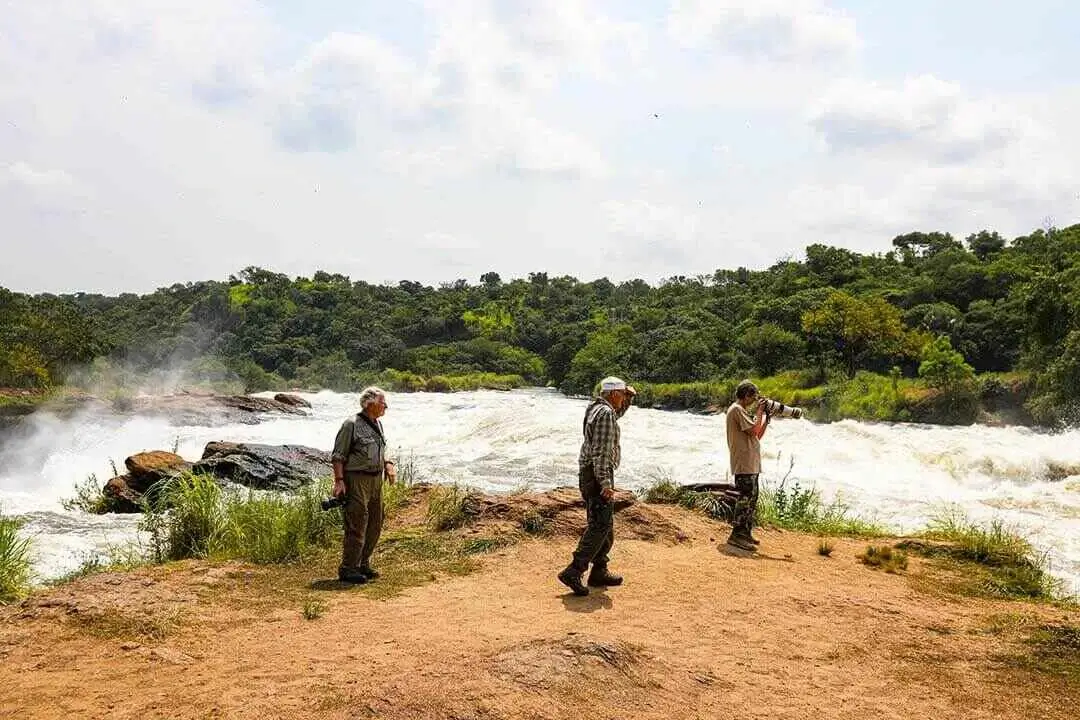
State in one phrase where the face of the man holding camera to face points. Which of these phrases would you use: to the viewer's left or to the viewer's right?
to the viewer's right

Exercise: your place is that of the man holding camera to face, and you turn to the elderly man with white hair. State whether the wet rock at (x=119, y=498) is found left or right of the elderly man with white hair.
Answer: right

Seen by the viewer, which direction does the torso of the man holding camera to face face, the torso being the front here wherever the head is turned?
to the viewer's right

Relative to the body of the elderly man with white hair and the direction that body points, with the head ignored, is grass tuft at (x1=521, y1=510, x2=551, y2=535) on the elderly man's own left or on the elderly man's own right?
on the elderly man's own left

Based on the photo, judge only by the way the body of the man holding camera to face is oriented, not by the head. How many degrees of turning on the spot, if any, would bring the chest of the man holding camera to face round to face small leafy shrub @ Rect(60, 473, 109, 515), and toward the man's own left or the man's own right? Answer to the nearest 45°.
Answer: approximately 180°

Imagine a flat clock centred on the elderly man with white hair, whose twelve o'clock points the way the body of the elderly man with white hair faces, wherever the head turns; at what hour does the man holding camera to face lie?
The man holding camera to face is roughly at 10 o'clock from the elderly man with white hair.
